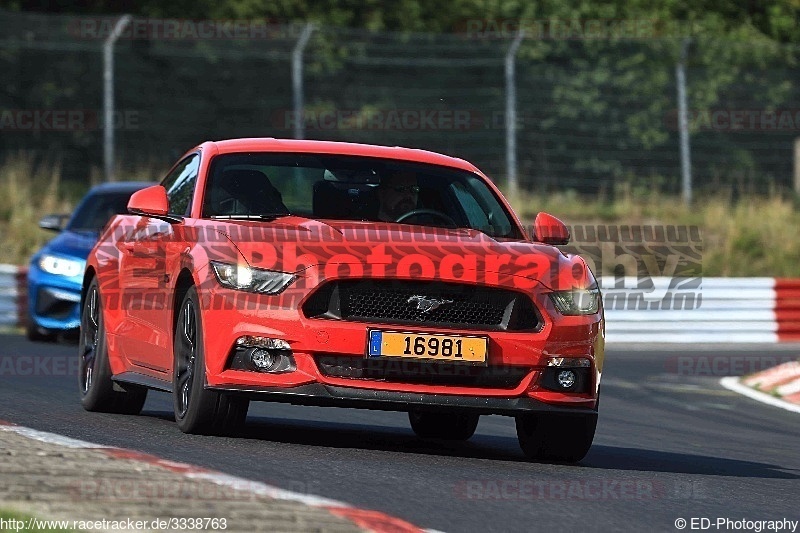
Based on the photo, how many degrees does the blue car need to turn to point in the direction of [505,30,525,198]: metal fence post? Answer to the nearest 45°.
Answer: approximately 135° to its left

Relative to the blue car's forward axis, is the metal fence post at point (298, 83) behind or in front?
behind

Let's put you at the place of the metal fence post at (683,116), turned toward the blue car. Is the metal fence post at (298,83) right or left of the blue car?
right

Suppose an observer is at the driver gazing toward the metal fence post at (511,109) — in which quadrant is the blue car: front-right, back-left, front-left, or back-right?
front-left

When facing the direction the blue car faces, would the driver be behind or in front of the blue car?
in front

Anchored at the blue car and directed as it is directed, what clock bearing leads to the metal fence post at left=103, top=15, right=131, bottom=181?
The metal fence post is roughly at 6 o'clock from the blue car.

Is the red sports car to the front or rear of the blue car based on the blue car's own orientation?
to the front

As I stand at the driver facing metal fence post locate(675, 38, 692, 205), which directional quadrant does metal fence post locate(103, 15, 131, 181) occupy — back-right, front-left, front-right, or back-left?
front-left

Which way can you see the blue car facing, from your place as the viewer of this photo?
facing the viewer

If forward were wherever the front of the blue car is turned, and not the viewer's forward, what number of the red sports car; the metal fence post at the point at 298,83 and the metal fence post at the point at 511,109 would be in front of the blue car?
1
